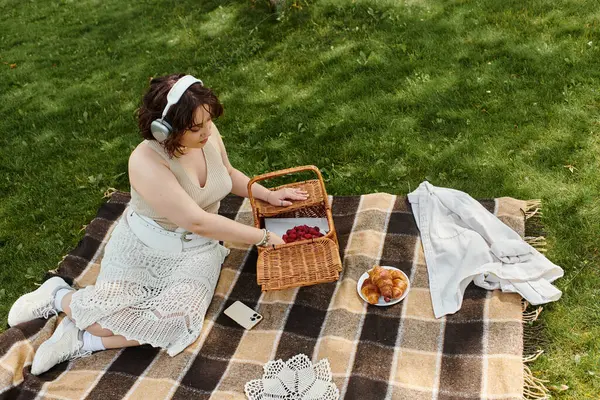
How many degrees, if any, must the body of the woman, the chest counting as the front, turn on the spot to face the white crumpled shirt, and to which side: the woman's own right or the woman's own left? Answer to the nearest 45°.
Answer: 0° — they already face it

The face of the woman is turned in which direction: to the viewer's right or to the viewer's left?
to the viewer's right

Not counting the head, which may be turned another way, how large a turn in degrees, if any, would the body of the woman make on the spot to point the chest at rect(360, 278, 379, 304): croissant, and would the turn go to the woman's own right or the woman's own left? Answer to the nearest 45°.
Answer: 0° — they already face it

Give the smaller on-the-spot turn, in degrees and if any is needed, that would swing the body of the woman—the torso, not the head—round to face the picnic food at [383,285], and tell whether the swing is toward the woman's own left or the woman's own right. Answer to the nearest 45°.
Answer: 0° — they already face it

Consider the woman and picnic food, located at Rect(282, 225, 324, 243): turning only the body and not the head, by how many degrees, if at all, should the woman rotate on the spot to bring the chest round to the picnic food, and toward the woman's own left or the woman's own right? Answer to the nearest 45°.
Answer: approximately 45° to the woman's own left

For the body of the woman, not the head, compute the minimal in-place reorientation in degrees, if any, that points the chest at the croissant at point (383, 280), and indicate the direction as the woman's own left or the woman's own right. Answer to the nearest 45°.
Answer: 0° — they already face it

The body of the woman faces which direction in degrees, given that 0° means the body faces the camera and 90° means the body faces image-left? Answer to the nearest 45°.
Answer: approximately 315°

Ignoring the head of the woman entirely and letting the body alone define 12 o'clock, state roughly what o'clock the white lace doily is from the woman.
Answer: The white lace doily is roughly at 1 o'clock from the woman.

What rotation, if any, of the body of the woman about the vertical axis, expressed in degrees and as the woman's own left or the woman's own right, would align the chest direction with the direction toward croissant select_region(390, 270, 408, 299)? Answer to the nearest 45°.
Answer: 0° — they already face it
